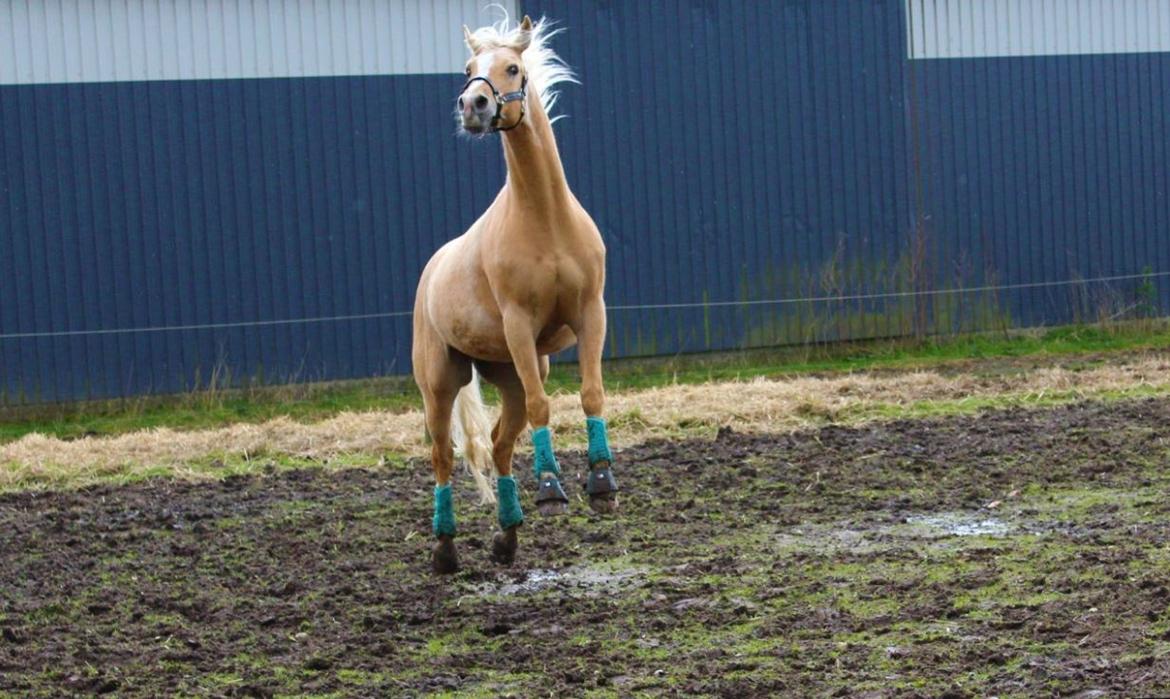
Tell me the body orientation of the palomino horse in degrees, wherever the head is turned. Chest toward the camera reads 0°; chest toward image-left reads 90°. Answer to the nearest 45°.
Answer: approximately 315°
